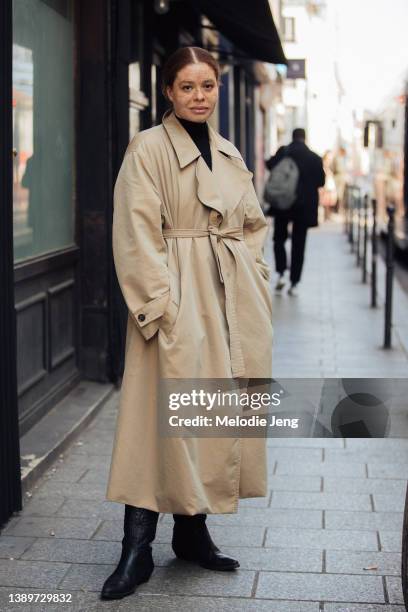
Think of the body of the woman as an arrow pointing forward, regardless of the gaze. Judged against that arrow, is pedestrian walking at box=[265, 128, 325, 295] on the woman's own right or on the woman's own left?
on the woman's own left

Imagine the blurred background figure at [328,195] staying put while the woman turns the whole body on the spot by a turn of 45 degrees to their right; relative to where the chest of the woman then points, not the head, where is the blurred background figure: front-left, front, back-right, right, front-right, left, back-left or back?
back

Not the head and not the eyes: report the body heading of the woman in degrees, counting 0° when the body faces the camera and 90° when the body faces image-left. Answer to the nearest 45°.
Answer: approximately 315°

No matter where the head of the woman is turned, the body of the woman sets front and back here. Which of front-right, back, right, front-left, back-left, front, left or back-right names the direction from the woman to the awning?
back-left
